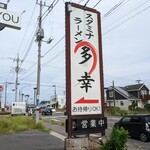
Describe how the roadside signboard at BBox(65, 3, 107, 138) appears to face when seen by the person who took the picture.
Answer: facing the viewer and to the right of the viewer

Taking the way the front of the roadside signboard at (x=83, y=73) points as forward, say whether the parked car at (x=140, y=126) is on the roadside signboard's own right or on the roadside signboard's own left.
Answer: on the roadside signboard's own left
